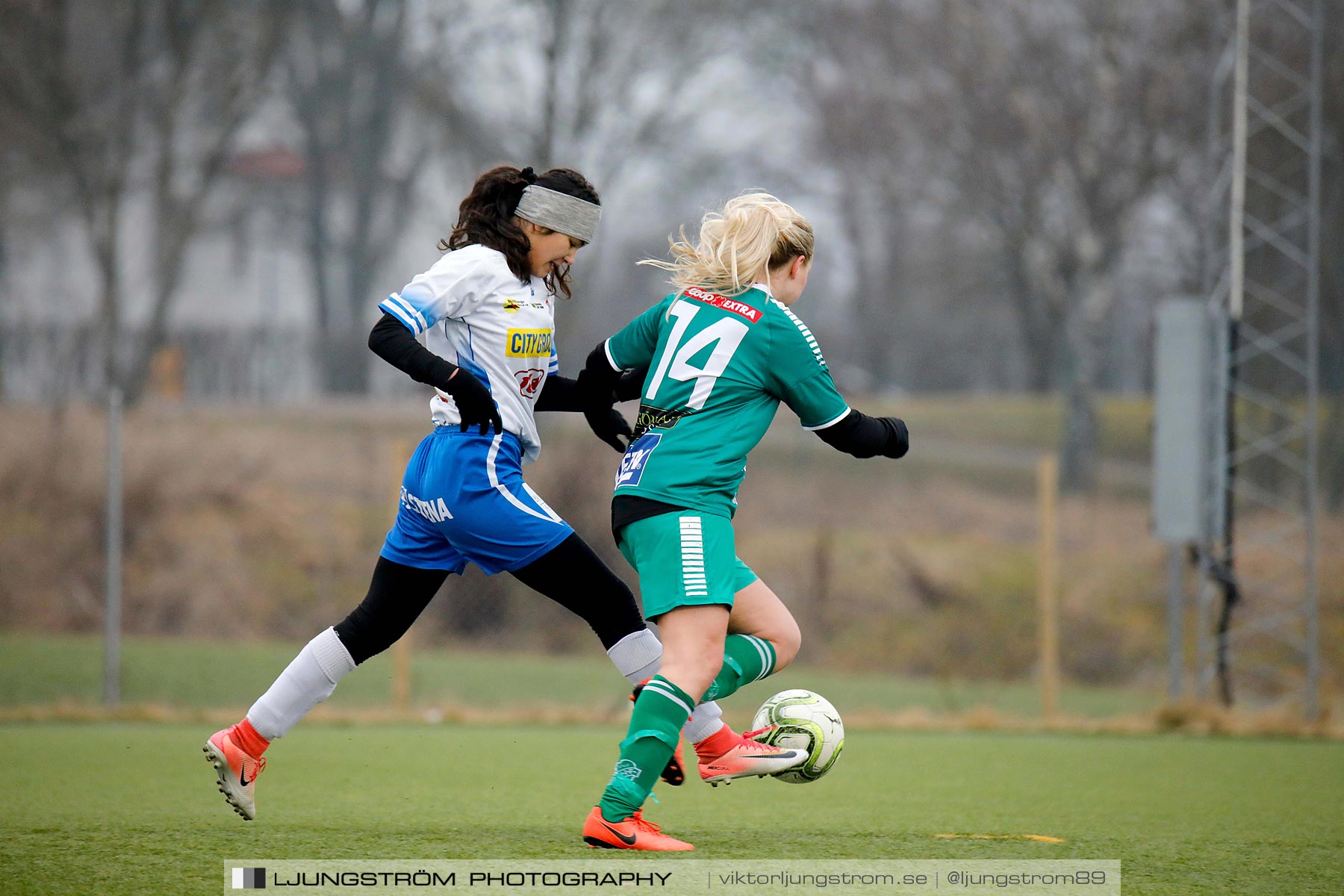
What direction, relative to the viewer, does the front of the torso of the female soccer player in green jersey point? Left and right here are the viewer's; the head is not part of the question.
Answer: facing away from the viewer and to the right of the viewer

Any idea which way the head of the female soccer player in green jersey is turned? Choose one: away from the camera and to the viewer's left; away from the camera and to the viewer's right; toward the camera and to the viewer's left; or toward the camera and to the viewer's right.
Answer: away from the camera and to the viewer's right

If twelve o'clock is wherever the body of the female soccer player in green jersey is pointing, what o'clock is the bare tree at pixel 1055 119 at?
The bare tree is roughly at 11 o'clock from the female soccer player in green jersey.

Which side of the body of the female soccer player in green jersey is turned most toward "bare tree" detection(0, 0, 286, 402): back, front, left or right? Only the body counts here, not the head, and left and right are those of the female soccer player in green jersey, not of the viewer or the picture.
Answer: left

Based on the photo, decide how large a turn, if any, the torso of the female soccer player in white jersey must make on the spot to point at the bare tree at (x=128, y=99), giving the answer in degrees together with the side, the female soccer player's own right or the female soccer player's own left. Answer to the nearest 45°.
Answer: approximately 90° to the female soccer player's own left

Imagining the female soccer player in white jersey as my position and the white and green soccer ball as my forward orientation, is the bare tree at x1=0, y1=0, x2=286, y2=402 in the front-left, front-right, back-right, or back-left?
back-left

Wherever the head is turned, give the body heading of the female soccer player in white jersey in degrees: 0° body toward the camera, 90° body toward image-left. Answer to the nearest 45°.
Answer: approximately 270°

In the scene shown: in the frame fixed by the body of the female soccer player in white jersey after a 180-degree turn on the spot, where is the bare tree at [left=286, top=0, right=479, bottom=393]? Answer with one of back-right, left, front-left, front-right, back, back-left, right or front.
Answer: right

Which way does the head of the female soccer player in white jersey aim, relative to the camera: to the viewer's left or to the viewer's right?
to the viewer's right
